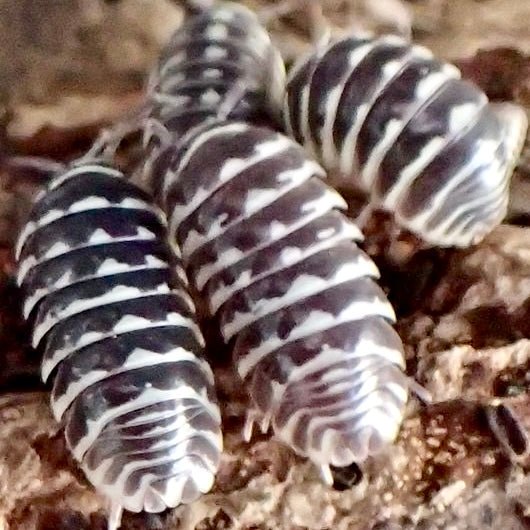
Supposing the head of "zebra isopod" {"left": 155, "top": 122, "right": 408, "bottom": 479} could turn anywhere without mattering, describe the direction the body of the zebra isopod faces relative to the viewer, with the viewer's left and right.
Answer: facing away from the viewer and to the left of the viewer

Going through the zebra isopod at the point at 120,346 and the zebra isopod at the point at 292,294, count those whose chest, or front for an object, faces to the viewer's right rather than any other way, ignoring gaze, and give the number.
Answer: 0

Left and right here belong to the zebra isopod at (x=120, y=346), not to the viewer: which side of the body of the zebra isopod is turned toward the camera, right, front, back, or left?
back
